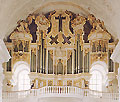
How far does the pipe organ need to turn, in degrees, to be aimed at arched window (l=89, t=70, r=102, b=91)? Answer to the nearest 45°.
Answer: approximately 135° to its left

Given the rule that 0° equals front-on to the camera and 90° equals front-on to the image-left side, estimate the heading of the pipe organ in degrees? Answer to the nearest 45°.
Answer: approximately 0°
